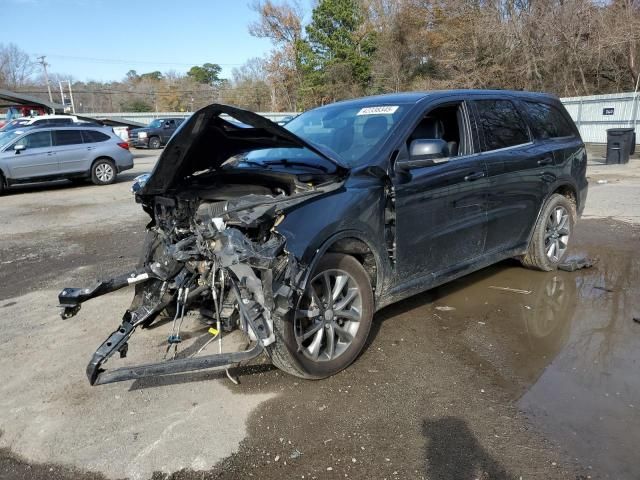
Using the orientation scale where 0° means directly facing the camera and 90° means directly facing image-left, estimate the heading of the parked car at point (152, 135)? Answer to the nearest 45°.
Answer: approximately 45°

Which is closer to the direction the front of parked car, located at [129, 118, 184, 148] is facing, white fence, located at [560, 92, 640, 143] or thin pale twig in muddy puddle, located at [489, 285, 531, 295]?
the thin pale twig in muddy puddle

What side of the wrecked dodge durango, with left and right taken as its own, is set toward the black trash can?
back

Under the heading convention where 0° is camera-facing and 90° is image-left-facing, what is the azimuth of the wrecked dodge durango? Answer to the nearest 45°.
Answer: approximately 45°

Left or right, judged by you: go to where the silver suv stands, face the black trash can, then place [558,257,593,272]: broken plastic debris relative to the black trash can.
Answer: right

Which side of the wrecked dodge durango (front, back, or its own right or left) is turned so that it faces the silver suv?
right

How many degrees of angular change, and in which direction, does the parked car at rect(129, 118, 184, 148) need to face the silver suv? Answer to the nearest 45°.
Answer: approximately 45° to its left

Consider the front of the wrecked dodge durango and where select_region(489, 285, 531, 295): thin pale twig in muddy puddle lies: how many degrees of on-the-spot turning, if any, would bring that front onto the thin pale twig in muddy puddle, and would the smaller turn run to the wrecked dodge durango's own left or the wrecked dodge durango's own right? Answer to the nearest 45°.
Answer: approximately 180°

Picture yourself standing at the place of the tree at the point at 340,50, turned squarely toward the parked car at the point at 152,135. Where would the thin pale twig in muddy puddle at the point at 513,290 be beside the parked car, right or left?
left

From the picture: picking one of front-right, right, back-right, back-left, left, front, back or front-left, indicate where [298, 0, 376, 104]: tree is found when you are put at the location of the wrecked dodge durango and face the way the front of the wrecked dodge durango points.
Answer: back-right
